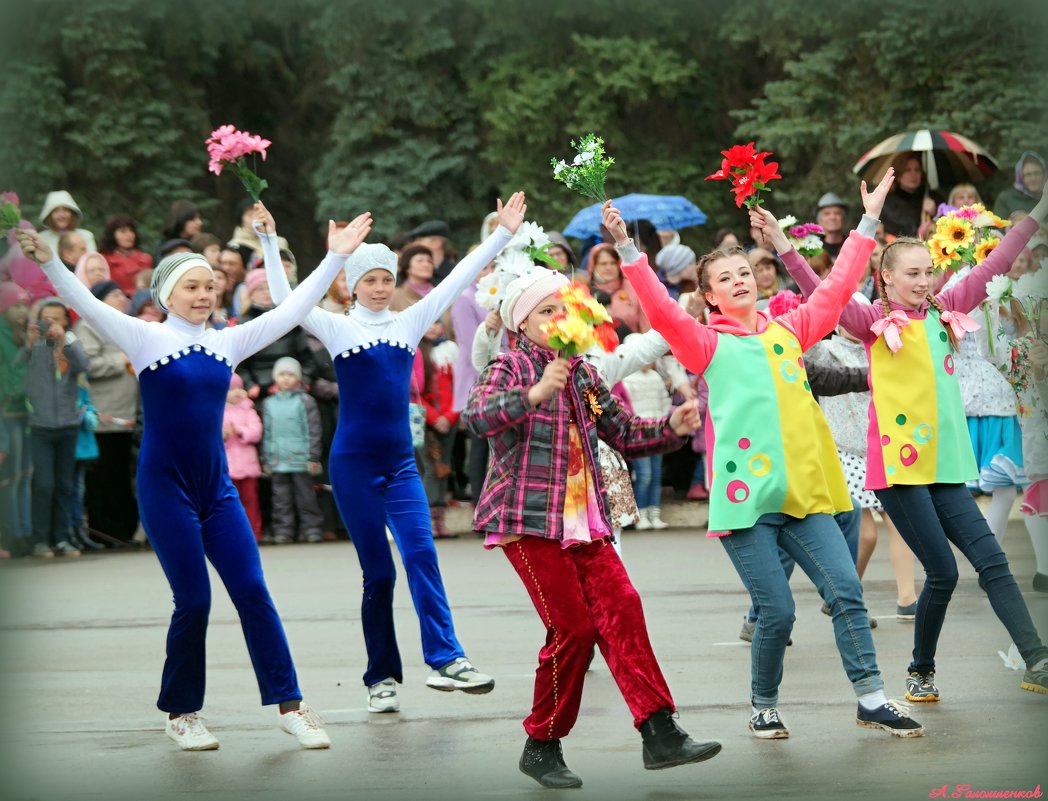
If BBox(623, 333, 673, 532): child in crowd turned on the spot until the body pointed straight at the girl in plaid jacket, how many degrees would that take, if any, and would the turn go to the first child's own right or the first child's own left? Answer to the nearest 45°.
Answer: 0° — they already face them

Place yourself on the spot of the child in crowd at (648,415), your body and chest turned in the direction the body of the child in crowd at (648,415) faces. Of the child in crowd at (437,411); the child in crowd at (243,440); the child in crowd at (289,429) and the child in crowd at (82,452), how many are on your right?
4

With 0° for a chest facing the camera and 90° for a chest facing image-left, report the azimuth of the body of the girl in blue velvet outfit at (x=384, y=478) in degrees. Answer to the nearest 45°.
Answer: approximately 0°

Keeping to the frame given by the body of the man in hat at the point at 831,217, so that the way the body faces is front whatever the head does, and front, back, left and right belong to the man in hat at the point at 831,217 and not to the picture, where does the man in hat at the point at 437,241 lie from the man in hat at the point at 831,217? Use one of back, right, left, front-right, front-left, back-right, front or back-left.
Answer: right

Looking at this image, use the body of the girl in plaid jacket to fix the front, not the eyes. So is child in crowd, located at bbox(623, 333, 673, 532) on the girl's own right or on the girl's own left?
on the girl's own left

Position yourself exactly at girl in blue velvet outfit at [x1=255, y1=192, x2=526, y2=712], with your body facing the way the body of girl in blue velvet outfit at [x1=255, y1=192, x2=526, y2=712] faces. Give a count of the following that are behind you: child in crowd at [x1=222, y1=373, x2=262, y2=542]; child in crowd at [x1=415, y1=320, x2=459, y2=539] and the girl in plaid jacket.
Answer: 2

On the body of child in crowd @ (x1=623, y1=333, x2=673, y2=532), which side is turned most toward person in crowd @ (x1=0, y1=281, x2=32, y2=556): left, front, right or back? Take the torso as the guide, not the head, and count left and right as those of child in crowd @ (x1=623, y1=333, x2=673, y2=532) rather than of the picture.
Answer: right

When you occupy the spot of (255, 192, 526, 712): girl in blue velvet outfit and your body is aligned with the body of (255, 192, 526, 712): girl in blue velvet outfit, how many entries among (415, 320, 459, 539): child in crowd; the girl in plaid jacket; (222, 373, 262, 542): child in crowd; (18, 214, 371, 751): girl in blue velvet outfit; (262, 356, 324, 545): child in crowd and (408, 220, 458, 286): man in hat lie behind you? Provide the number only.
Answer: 4

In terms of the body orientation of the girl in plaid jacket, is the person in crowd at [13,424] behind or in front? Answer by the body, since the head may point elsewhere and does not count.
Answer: behind
